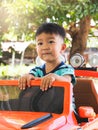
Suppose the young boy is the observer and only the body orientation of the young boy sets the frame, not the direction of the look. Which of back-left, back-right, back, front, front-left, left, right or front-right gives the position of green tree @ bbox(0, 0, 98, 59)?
back-right

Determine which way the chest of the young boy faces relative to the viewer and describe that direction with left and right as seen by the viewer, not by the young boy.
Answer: facing the viewer and to the left of the viewer

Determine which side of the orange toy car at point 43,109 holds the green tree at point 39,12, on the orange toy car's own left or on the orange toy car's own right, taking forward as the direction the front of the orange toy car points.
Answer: on the orange toy car's own right
